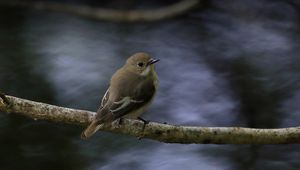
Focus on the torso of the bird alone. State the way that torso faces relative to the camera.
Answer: to the viewer's right
